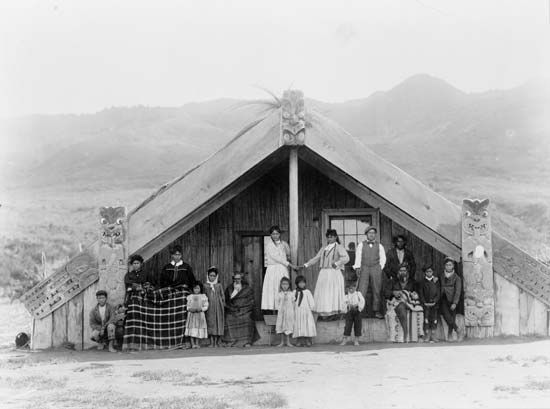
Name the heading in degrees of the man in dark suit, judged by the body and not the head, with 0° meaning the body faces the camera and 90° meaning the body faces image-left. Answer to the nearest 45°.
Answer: approximately 0°

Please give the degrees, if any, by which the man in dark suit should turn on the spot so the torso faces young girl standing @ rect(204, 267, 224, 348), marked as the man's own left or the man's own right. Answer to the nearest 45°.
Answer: approximately 90° to the man's own right

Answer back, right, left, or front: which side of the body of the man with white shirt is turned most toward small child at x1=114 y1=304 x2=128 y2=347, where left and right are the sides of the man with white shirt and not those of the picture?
right

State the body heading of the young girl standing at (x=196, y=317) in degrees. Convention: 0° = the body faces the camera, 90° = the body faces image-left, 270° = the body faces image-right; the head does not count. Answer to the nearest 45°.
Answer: approximately 0°

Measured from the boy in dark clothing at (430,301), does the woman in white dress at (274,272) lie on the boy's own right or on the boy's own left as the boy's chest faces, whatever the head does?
on the boy's own right

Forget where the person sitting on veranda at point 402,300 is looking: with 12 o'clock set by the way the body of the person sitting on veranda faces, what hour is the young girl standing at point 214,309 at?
The young girl standing is roughly at 3 o'clock from the person sitting on veranda.

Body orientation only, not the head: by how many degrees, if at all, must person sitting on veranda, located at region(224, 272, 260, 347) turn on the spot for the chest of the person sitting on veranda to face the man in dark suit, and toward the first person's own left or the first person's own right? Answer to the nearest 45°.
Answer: approximately 90° to the first person's own left
